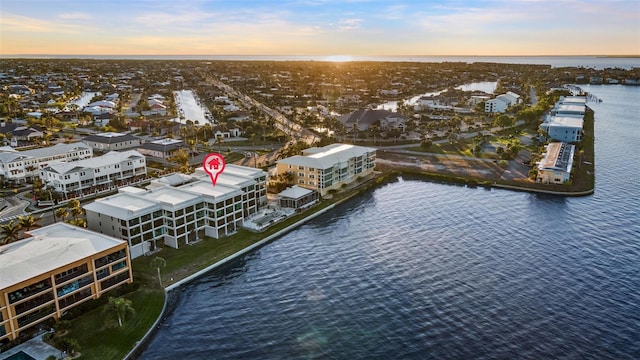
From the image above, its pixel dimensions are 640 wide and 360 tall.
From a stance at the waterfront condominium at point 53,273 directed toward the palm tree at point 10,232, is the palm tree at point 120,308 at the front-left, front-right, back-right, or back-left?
back-right

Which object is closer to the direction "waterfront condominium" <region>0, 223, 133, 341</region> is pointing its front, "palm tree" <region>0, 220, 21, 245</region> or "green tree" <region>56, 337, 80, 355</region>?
the green tree

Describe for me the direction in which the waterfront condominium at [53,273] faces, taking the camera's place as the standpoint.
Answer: facing the viewer and to the right of the viewer

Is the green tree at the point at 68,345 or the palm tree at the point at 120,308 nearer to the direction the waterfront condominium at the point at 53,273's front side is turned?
the palm tree

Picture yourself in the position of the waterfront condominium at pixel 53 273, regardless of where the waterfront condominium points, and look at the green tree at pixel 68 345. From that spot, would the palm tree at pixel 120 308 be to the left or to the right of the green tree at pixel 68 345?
left

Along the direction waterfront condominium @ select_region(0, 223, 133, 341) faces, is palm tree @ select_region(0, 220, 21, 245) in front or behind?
behind

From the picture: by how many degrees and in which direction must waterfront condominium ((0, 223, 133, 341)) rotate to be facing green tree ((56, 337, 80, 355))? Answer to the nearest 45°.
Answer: approximately 45° to its right

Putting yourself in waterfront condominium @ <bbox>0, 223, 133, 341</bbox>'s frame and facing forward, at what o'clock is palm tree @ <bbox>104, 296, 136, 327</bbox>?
The palm tree is roughly at 12 o'clock from the waterfront condominium.
